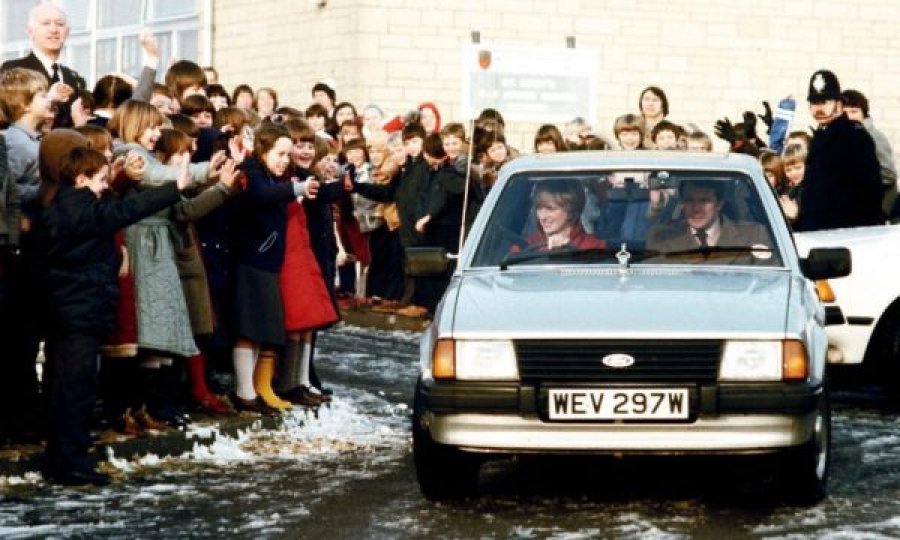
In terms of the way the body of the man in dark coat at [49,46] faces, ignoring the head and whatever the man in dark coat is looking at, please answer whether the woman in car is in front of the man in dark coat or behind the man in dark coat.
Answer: in front

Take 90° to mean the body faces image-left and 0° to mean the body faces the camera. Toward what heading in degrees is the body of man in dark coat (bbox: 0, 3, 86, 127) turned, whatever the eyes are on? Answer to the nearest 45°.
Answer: approximately 315°

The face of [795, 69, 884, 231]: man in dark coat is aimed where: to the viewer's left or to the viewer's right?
to the viewer's left

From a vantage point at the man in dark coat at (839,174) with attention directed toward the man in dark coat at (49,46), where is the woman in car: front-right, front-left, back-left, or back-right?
front-left

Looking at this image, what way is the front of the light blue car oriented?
toward the camera

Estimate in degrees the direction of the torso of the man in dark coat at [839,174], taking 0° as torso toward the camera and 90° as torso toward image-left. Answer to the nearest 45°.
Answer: approximately 45°

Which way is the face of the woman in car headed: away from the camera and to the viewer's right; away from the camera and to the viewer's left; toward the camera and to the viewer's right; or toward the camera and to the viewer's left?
toward the camera and to the viewer's left

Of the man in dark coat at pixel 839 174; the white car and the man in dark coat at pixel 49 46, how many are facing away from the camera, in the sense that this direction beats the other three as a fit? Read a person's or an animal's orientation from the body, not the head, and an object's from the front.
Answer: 0

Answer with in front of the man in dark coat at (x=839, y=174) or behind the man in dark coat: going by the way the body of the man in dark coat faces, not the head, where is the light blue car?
in front
